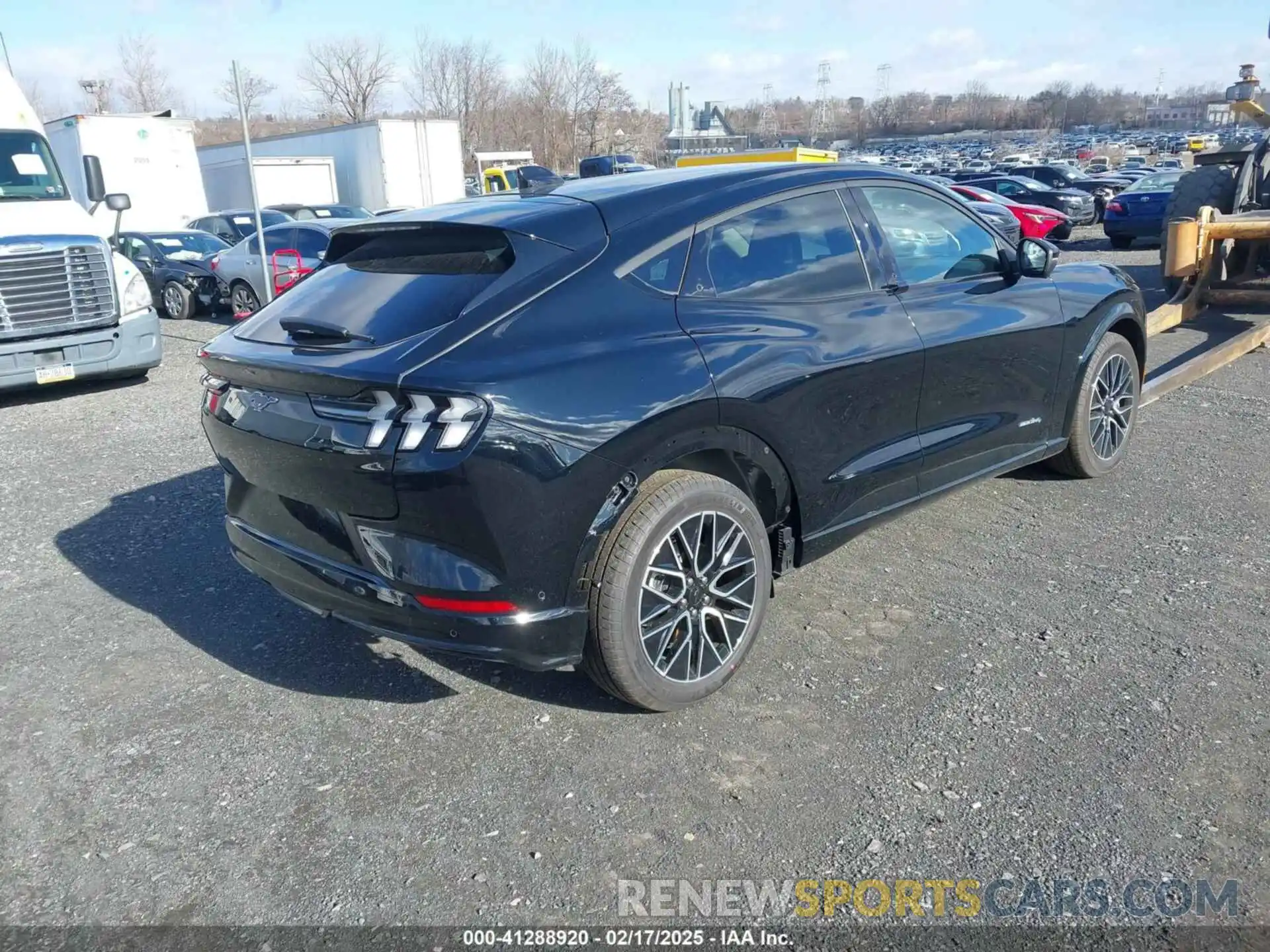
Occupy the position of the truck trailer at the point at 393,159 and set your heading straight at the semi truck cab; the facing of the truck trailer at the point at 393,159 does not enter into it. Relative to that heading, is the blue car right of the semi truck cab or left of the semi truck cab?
left

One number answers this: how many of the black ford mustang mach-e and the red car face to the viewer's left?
0

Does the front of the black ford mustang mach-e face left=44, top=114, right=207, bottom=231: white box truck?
no

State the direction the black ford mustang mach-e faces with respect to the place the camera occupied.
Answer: facing away from the viewer and to the right of the viewer

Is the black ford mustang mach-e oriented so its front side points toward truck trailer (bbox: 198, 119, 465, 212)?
no

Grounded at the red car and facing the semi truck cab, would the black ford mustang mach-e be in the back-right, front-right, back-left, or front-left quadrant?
front-left

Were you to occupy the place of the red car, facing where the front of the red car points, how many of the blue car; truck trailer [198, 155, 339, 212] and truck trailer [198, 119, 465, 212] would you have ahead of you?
1

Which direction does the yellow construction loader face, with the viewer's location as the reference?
facing the viewer and to the left of the viewer

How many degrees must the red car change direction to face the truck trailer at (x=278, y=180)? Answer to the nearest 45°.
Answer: approximately 135° to its right

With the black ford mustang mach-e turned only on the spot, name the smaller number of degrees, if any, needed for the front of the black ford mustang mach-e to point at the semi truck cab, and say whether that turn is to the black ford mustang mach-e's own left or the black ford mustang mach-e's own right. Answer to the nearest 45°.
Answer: approximately 90° to the black ford mustang mach-e's own left

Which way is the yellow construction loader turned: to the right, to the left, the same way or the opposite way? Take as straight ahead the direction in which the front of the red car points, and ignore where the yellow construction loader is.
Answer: to the right

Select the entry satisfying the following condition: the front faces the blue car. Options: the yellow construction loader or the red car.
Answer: the red car

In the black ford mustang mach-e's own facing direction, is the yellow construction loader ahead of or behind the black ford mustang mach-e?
ahead

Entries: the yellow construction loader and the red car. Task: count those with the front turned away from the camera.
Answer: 0

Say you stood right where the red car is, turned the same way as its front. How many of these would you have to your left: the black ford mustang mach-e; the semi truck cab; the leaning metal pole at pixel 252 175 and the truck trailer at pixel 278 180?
0

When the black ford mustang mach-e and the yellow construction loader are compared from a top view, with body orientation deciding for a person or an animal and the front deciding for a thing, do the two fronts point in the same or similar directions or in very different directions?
very different directions

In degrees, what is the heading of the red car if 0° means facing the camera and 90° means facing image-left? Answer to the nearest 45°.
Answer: approximately 315°

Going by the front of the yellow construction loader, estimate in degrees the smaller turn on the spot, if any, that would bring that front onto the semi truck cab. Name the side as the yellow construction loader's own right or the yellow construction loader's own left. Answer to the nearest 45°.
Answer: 0° — it already faces it

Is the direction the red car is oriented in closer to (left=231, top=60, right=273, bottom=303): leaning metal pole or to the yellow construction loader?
the yellow construction loader

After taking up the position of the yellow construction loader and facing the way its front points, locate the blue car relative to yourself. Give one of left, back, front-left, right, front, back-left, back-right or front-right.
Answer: back-right
